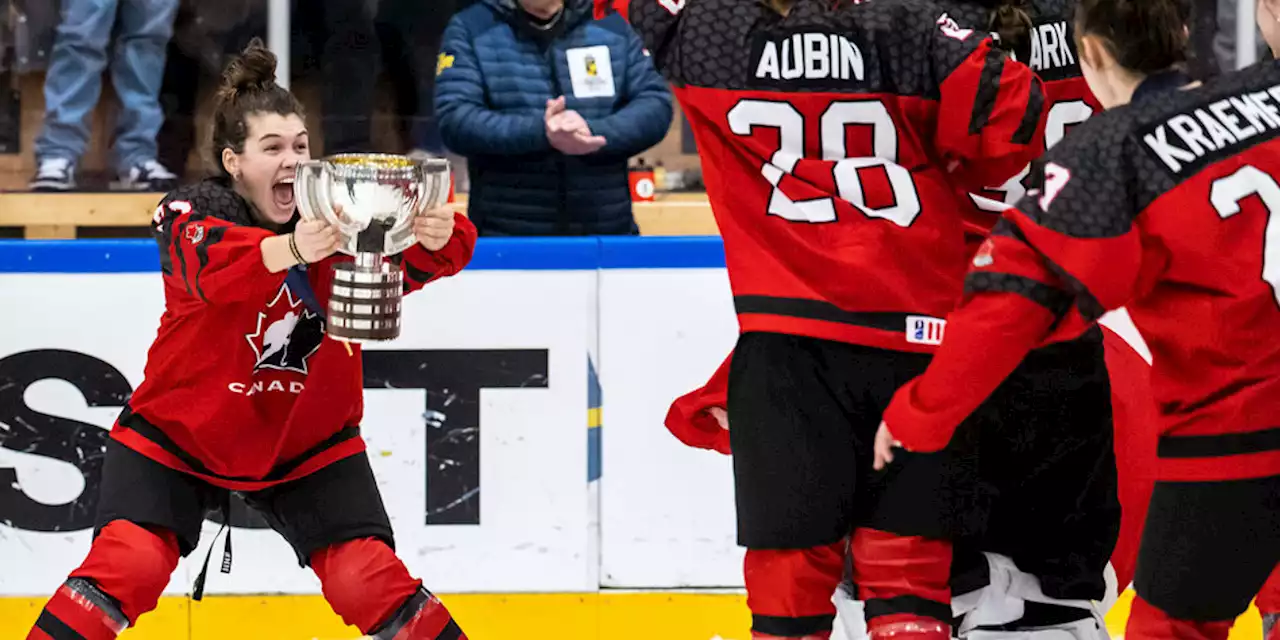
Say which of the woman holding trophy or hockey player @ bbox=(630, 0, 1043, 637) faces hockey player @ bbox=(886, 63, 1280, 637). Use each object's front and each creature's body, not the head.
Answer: the woman holding trophy

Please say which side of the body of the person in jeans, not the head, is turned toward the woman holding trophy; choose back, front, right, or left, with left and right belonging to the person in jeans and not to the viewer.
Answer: front

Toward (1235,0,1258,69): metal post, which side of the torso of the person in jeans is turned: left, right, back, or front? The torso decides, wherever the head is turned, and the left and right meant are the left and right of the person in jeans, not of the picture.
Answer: left

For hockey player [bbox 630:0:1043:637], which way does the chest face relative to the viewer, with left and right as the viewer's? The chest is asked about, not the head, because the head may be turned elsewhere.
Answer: facing away from the viewer

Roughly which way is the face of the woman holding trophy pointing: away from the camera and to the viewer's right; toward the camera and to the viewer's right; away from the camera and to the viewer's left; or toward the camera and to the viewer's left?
toward the camera and to the viewer's right

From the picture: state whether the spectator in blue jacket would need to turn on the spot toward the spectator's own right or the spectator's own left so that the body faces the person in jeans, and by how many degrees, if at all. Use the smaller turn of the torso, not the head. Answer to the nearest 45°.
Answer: approximately 90° to the spectator's own right

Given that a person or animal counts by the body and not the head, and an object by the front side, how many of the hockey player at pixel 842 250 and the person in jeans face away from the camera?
1
